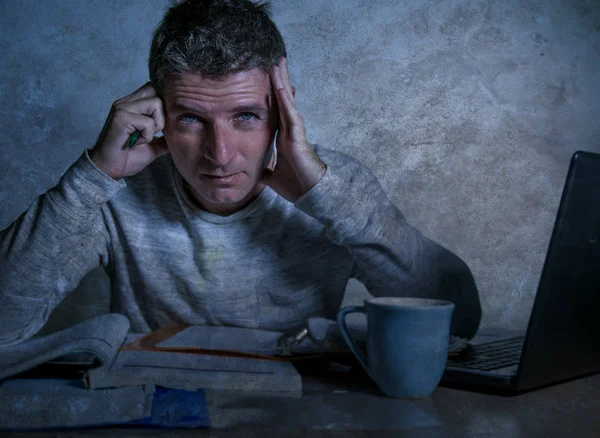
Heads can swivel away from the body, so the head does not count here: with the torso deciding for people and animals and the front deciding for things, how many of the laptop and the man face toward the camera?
1

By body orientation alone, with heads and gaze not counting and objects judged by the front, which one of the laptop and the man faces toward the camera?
the man

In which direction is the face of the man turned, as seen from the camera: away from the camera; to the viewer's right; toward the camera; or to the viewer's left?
toward the camera

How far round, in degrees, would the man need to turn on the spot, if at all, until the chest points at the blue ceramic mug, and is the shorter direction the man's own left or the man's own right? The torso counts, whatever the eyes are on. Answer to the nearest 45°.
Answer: approximately 45° to the man's own left

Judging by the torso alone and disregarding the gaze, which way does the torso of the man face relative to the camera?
toward the camera

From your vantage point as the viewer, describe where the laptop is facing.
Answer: facing away from the viewer and to the left of the viewer

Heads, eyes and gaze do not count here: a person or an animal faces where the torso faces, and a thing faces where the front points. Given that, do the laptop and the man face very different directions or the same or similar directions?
very different directions

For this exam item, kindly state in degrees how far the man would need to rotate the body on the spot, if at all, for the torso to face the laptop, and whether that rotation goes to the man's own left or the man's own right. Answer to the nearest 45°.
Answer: approximately 45° to the man's own left
